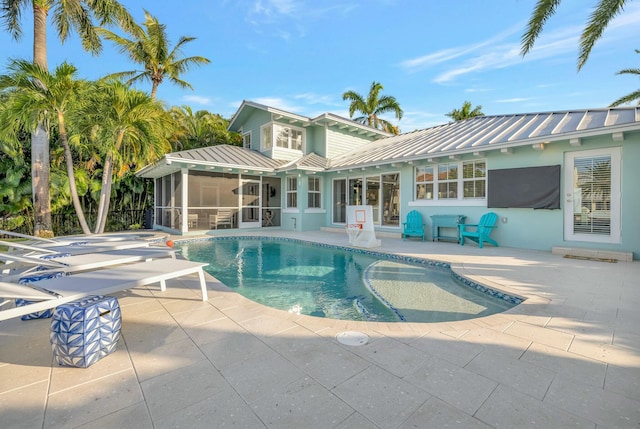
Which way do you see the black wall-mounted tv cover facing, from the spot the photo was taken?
facing the viewer and to the left of the viewer

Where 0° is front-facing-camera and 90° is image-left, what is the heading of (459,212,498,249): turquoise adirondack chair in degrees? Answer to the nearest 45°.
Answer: approximately 45°

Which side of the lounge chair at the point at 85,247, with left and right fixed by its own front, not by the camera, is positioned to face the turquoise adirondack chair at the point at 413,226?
front

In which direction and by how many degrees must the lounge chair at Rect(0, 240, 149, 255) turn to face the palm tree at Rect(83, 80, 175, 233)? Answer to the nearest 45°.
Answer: approximately 90° to its left

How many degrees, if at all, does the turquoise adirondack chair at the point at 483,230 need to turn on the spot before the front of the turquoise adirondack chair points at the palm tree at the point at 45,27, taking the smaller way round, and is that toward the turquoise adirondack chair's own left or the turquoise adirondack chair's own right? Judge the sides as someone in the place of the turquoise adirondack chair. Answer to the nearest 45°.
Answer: approximately 45° to the turquoise adirondack chair's own right

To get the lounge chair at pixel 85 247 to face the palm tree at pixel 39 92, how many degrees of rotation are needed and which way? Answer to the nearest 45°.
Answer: approximately 90° to its left

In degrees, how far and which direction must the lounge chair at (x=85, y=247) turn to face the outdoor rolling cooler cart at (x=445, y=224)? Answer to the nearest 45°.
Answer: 0° — it already faces it

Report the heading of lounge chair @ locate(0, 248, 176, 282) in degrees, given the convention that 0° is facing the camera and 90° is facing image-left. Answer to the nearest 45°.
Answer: approximately 225°

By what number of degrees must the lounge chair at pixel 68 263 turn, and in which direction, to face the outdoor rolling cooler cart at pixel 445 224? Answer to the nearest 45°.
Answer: approximately 45° to its right

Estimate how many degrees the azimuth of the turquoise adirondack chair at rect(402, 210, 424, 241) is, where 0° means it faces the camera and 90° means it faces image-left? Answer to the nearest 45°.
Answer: approximately 0°

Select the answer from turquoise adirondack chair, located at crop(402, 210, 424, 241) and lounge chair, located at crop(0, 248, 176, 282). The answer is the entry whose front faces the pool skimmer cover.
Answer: the turquoise adirondack chair

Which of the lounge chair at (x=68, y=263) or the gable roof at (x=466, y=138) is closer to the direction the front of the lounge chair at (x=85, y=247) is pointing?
the gable roof

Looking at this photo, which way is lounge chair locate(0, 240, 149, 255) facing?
to the viewer's right

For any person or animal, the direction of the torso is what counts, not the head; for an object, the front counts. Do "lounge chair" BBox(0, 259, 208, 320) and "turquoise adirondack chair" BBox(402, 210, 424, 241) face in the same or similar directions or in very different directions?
very different directions

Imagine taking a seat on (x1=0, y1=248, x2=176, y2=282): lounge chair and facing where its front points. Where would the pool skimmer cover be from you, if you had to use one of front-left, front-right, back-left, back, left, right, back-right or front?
right
